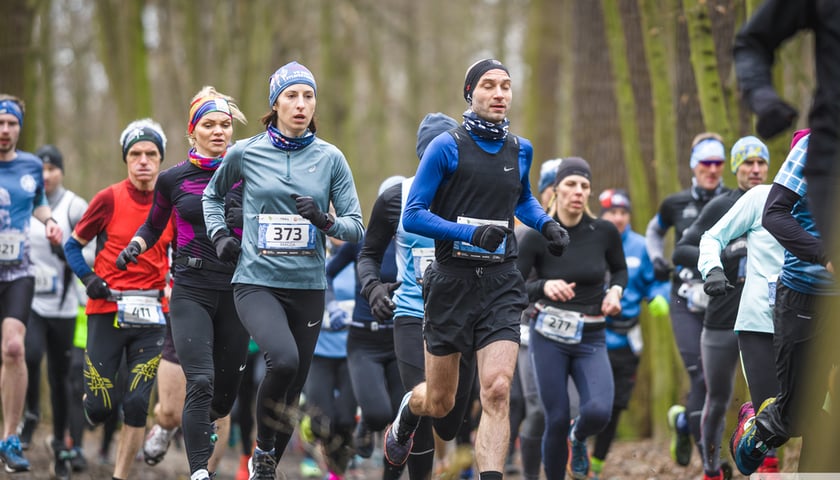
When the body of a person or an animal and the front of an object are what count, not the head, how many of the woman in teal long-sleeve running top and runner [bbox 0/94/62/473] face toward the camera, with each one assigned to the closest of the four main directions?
2

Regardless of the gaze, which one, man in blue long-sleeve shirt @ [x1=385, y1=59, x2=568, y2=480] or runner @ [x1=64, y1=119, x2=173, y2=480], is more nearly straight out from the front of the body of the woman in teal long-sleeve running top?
the man in blue long-sleeve shirt

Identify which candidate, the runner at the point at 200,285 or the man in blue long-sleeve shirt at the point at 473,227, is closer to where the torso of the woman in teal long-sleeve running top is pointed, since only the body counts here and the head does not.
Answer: the man in blue long-sleeve shirt

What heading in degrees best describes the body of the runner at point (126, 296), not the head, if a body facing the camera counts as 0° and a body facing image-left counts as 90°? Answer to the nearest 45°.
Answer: approximately 315°

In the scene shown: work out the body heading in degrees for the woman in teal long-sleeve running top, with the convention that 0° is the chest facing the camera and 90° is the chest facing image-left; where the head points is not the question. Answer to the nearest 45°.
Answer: approximately 0°
